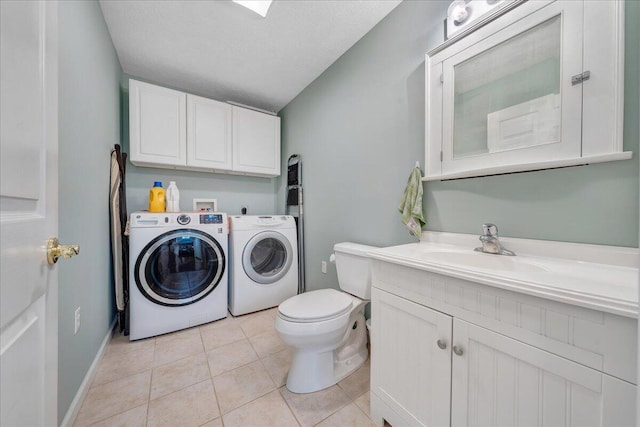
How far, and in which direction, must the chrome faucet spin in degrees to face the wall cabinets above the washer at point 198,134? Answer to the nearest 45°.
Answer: approximately 45° to its right

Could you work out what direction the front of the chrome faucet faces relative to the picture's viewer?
facing the viewer and to the left of the viewer

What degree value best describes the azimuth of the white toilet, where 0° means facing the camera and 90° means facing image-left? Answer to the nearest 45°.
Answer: approximately 45°

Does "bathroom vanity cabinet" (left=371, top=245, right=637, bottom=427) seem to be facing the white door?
yes

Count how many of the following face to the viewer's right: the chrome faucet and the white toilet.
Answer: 0
